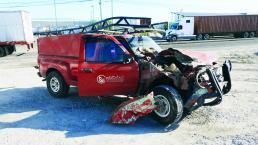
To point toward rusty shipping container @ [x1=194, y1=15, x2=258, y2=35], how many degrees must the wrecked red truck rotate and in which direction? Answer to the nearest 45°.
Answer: approximately 135° to its left

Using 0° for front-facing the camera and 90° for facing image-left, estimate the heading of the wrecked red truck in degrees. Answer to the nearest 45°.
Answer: approximately 315°

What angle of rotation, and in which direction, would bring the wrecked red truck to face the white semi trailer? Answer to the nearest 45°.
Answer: approximately 180°
